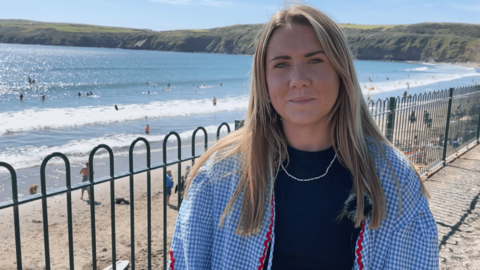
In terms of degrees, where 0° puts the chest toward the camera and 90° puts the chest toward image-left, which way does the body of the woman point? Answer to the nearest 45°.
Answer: approximately 0°

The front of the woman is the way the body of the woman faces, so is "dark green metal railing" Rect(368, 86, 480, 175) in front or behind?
behind
